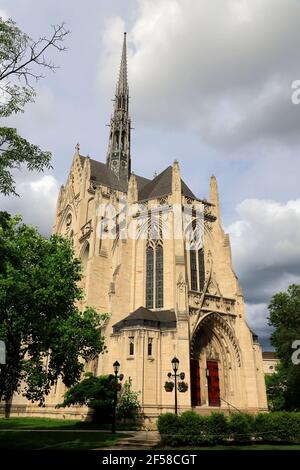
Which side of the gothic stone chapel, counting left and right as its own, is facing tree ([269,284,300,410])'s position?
left

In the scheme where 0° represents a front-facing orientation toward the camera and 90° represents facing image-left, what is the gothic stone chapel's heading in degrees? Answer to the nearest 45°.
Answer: approximately 315°

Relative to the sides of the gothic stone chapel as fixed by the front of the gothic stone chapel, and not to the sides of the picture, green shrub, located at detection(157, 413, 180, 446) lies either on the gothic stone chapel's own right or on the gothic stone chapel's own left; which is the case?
on the gothic stone chapel's own right
